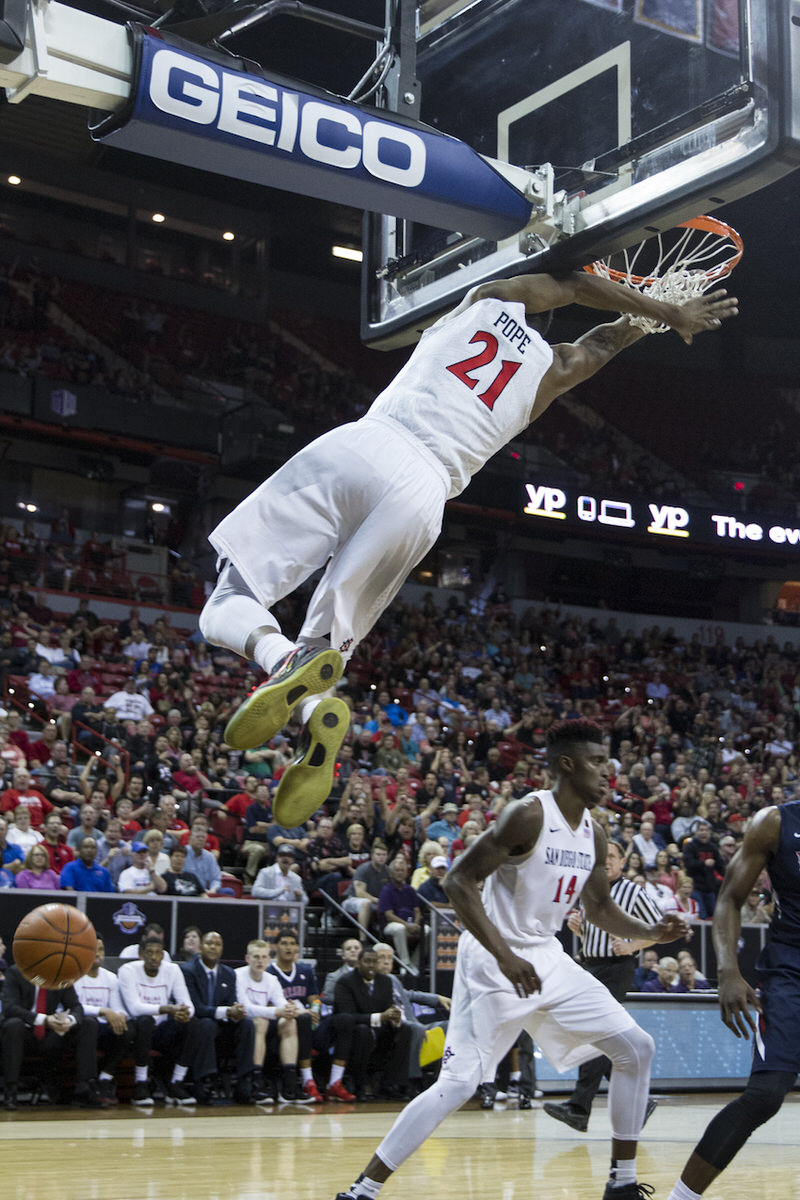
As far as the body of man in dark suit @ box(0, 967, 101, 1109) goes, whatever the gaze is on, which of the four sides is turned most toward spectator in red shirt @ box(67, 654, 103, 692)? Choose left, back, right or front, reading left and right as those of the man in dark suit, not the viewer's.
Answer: back

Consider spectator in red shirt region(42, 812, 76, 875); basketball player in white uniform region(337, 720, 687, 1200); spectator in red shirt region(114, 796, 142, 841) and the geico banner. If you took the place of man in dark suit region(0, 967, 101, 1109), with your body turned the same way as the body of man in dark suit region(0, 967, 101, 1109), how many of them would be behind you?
2

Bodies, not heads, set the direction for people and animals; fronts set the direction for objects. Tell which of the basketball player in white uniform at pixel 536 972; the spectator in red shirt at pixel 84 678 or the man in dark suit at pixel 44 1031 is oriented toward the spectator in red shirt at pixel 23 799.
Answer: the spectator in red shirt at pixel 84 678

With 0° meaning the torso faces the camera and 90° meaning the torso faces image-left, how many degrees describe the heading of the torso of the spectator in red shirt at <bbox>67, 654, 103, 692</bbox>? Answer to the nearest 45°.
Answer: approximately 0°

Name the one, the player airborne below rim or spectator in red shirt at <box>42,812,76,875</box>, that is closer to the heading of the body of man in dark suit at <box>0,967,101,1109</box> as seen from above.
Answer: the player airborne below rim

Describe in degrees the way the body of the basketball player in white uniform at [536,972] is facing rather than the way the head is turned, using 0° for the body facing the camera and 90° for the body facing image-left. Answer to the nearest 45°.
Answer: approximately 315°
